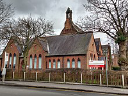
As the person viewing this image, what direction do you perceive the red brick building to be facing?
facing the viewer
